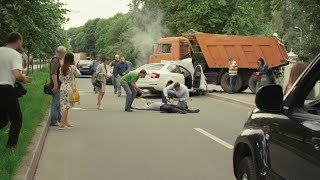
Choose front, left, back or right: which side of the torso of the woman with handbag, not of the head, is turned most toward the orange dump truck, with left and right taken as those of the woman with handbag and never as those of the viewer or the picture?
front

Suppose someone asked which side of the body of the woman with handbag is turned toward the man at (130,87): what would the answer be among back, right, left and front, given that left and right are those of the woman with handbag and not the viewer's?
front

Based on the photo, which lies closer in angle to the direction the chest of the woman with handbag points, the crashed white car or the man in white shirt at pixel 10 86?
the crashed white car

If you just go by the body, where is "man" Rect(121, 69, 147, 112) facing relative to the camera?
to the viewer's right
